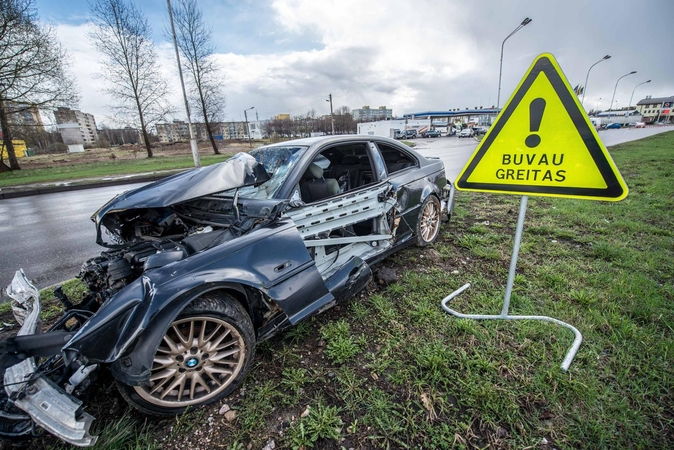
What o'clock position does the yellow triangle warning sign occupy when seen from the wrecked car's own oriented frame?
The yellow triangle warning sign is roughly at 8 o'clock from the wrecked car.

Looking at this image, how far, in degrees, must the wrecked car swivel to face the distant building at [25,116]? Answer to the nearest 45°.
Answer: approximately 135° to its right

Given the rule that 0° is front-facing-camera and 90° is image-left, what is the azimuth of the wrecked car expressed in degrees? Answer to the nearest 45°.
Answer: approximately 45°

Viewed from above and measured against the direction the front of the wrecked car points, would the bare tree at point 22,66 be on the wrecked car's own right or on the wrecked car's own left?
on the wrecked car's own right
